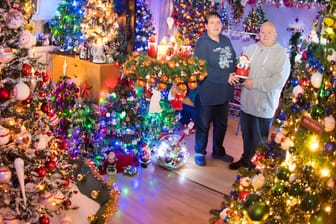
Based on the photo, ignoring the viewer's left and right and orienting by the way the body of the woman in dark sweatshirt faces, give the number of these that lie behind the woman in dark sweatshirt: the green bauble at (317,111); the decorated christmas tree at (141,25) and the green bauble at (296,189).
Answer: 1

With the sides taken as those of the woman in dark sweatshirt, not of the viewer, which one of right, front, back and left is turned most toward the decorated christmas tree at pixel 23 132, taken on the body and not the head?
right

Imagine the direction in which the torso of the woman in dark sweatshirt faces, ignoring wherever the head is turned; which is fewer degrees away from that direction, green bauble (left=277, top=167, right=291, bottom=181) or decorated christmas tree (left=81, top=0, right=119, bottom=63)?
the green bauble

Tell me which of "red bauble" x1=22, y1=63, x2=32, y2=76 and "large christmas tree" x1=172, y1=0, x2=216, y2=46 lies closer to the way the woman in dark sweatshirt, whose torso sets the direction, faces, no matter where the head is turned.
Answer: the red bauble

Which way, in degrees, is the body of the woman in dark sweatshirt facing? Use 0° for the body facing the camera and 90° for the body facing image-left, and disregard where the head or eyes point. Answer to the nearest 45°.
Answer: approximately 315°

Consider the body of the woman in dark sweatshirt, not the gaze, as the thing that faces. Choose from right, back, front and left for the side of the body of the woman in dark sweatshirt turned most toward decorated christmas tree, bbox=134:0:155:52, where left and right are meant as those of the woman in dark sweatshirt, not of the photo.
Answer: back
